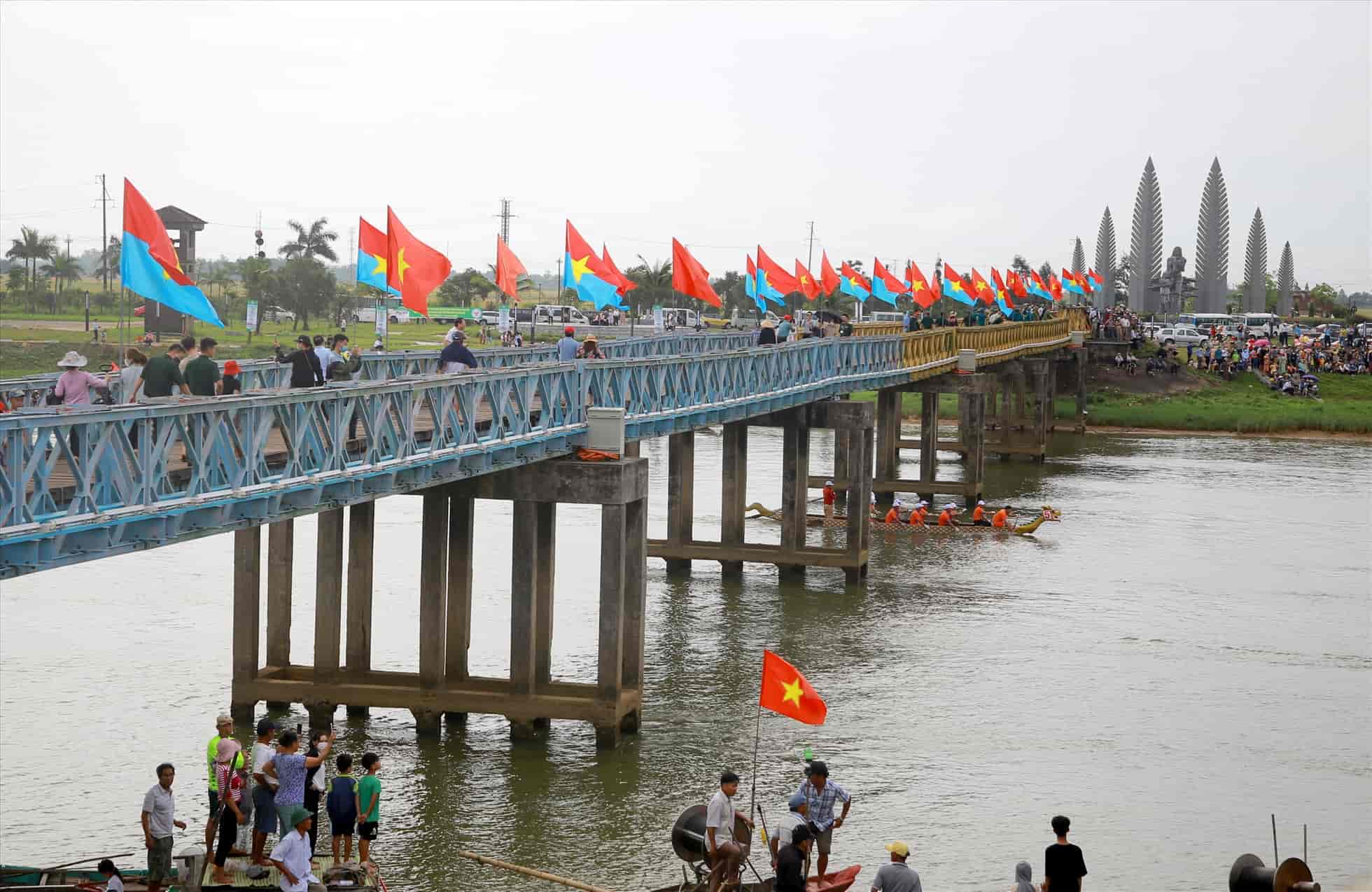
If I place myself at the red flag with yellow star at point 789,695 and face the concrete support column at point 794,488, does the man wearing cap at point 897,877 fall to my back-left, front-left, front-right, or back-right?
back-right

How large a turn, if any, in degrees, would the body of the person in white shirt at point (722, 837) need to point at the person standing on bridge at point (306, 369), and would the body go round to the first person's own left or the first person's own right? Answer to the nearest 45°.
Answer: approximately 135° to the first person's own left

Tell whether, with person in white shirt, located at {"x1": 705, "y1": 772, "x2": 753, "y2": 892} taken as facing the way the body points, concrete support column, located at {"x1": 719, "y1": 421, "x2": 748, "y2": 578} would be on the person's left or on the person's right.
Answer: on the person's left

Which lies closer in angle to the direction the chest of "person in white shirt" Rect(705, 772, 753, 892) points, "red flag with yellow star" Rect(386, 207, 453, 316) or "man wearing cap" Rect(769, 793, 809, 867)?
the man wearing cap

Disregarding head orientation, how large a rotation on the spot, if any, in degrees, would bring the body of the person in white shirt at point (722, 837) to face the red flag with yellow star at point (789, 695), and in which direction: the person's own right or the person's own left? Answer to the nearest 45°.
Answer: approximately 45° to the person's own left
